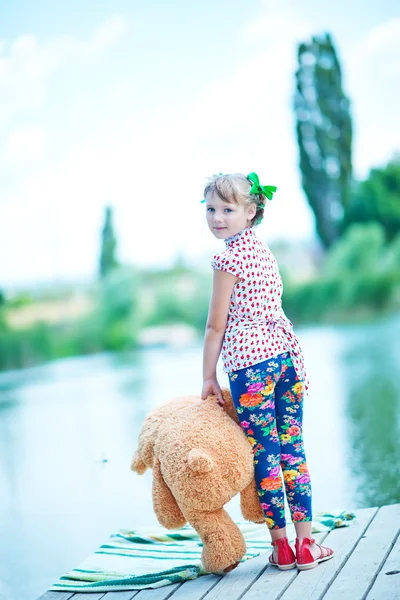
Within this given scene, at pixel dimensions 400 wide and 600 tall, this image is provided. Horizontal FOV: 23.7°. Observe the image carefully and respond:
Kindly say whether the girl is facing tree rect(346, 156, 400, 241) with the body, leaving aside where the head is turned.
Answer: no
